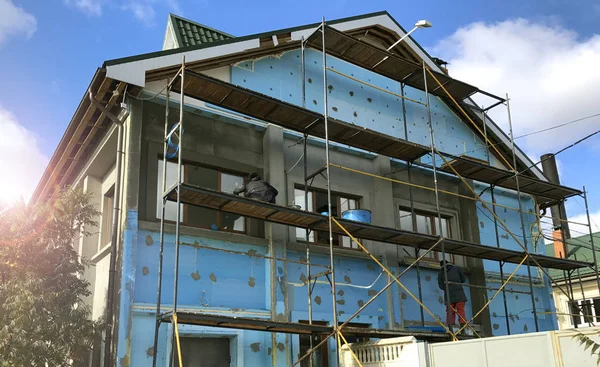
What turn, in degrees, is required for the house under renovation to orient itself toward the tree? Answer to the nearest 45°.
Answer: approximately 90° to its right

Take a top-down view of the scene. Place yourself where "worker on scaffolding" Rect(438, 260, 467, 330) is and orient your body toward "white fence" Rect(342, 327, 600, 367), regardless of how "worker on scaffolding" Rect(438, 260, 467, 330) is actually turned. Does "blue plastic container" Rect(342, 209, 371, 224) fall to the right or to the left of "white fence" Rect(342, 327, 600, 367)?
right

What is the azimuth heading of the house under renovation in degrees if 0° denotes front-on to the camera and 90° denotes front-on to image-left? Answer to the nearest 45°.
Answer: approximately 315°
